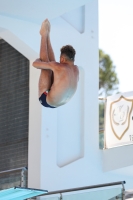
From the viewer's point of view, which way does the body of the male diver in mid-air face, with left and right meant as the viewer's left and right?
facing away from the viewer and to the left of the viewer

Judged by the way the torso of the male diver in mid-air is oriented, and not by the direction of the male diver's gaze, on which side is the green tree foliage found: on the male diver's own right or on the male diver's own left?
on the male diver's own right

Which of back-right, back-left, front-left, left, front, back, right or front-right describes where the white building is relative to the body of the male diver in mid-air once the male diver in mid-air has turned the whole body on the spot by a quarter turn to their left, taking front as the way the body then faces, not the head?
back-right

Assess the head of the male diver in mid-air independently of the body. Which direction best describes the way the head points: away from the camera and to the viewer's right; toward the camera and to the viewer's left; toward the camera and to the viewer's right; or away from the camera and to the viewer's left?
away from the camera and to the viewer's left
